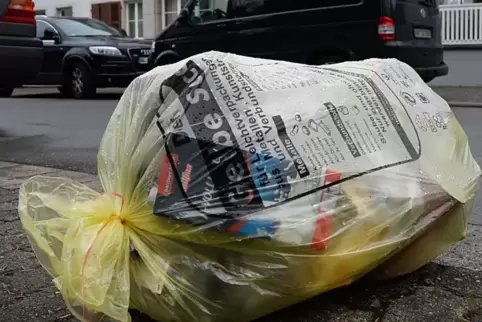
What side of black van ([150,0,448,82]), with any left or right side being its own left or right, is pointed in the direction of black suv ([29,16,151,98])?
front

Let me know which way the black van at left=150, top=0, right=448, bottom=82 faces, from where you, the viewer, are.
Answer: facing away from the viewer and to the left of the viewer

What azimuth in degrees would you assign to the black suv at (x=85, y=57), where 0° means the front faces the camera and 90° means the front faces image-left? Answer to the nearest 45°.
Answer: approximately 315°

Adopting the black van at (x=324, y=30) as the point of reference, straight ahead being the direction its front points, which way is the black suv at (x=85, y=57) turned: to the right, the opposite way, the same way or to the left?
the opposite way

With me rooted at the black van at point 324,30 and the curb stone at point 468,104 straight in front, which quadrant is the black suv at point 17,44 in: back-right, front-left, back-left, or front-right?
back-right

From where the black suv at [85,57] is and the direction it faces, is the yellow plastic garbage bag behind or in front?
in front

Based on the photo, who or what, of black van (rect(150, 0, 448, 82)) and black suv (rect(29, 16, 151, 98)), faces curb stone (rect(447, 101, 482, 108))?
black suv (rect(29, 16, 151, 98))

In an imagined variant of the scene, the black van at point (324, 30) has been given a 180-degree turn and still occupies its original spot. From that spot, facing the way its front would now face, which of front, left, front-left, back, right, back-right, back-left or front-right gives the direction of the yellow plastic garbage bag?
front-right
